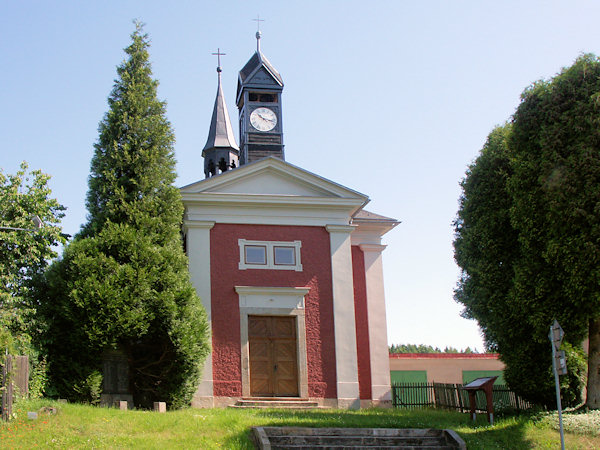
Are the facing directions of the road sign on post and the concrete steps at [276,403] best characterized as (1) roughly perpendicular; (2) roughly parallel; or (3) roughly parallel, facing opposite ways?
roughly perpendicular

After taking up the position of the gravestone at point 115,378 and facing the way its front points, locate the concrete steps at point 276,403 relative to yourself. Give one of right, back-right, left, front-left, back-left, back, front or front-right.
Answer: left

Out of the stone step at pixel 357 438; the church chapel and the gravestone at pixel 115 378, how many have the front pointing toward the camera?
3

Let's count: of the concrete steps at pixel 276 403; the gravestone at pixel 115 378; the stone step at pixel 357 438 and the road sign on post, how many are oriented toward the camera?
3

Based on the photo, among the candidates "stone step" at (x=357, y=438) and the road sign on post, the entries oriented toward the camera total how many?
1

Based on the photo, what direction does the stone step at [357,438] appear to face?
toward the camera

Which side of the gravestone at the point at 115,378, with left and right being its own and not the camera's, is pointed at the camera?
front

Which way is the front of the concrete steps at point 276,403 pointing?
toward the camera

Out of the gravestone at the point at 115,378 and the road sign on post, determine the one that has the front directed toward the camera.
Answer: the gravestone

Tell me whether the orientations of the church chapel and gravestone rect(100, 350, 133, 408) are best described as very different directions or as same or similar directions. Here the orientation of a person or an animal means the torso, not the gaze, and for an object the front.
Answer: same or similar directions
